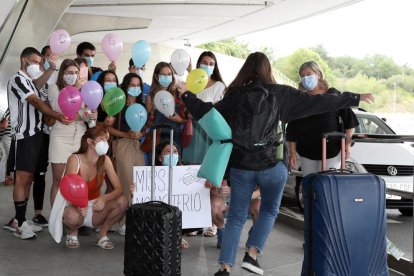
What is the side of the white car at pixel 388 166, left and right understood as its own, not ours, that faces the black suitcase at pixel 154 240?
right

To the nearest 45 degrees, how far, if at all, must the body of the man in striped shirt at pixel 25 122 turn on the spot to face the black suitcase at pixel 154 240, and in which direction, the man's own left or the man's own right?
approximately 45° to the man's own right

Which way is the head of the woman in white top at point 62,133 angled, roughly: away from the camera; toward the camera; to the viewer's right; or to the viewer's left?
toward the camera

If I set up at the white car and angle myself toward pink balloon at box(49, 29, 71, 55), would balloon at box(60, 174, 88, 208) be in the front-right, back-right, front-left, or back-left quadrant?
front-left

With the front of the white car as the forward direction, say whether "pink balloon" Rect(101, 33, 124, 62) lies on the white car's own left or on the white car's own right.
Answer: on the white car's own right

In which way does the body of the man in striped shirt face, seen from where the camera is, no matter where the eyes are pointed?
to the viewer's right

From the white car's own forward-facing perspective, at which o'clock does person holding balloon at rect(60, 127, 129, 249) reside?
The person holding balloon is roughly at 3 o'clock from the white car.

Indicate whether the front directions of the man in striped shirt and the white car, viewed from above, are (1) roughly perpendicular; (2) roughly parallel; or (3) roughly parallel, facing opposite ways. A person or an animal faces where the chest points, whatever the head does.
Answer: roughly perpendicular

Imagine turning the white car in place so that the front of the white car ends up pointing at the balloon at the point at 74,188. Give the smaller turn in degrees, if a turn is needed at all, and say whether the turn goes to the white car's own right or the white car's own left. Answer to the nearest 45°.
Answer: approximately 90° to the white car's own right

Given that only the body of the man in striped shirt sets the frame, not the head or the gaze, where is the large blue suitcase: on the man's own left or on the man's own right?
on the man's own right

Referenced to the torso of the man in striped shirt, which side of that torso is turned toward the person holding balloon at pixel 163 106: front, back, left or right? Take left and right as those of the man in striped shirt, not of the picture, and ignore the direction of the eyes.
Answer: front

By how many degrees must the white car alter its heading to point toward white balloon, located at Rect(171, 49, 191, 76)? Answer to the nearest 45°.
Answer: approximately 90° to its right

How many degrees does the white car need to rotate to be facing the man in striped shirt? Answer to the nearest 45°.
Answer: approximately 90° to its right

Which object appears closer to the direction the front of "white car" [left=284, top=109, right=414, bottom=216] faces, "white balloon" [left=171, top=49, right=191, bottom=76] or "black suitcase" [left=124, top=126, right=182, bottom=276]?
the black suitcase
